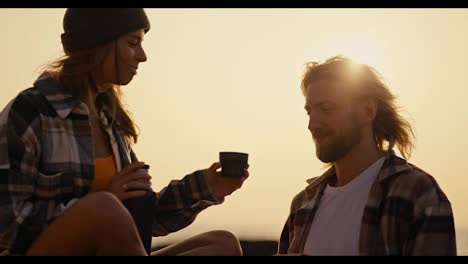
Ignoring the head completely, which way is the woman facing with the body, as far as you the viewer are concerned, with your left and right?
facing the viewer and to the right of the viewer

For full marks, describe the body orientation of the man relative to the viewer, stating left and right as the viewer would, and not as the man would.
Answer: facing the viewer and to the left of the viewer

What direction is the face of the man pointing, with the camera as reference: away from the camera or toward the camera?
toward the camera

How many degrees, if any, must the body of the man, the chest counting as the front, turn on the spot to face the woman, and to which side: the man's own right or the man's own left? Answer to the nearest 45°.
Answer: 0° — they already face them

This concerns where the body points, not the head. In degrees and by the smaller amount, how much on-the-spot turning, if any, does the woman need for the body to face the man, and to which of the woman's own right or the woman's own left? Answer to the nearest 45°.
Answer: approximately 45° to the woman's own left

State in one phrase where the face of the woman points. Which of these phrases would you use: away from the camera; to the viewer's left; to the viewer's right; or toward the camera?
to the viewer's right
